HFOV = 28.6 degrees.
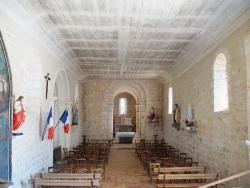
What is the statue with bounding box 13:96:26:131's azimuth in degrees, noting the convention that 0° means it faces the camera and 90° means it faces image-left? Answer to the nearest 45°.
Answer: approximately 270°

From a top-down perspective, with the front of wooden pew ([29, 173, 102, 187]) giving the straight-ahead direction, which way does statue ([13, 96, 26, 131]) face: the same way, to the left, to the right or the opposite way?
to the right

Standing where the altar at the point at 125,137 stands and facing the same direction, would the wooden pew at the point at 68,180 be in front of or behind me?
in front

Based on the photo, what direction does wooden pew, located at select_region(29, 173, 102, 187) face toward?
away from the camera

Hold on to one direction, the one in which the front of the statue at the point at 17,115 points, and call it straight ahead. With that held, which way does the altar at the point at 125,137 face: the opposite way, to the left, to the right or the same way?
to the right

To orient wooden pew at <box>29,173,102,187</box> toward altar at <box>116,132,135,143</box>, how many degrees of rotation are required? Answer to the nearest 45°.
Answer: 0° — it already faces it
